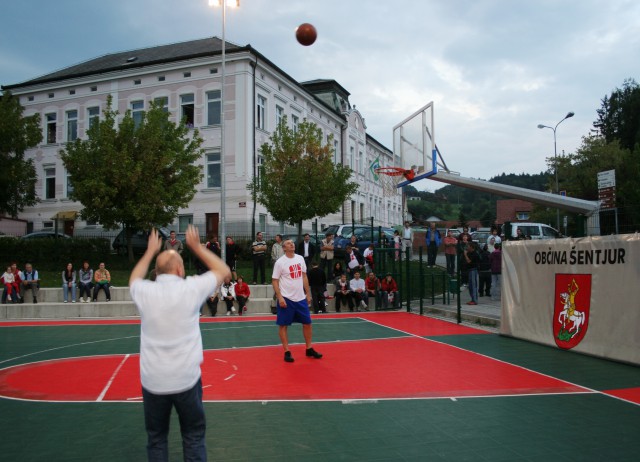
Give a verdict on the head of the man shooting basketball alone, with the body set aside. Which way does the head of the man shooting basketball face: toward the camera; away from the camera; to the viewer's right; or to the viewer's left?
away from the camera

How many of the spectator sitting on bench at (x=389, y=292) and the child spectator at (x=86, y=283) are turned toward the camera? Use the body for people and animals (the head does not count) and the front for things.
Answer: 2

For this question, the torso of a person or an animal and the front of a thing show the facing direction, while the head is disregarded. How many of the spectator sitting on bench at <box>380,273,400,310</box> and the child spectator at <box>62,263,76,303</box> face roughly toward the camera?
2

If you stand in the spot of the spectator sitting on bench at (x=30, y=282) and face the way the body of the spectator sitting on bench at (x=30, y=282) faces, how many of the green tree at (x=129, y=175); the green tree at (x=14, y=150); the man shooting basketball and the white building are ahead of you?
1

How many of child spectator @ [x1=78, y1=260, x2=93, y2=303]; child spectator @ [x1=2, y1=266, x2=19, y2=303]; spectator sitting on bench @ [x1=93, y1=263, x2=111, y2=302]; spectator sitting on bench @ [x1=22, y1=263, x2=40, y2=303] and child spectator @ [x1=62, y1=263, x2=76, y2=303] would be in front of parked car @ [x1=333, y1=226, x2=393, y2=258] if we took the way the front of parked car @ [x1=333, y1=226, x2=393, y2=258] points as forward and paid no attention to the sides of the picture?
5

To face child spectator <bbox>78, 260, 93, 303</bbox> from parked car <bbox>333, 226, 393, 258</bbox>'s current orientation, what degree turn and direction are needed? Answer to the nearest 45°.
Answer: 0° — it already faces them

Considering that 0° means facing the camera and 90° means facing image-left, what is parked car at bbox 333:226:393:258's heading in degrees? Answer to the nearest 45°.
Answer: approximately 45°

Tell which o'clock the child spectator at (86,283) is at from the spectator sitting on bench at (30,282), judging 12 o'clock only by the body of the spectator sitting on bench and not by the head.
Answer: The child spectator is roughly at 10 o'clock from the spectator sitting on bench.

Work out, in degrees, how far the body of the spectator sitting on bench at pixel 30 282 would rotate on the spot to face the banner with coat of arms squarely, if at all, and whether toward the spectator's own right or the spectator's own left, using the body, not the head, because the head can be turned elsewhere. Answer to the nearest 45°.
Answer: approximately 45° to the spectator's own left

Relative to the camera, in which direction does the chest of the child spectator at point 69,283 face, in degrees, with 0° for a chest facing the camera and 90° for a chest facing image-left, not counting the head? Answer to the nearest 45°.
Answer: approximately 0°

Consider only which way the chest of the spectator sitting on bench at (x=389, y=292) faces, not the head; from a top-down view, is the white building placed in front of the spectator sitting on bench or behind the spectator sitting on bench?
behind

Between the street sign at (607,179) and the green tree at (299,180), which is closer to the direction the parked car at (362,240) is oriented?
the green tree
